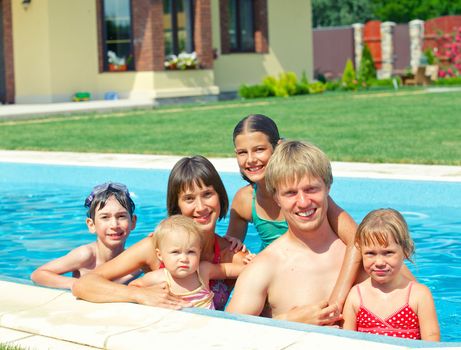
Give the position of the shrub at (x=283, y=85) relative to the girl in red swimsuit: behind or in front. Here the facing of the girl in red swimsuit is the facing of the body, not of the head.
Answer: behind

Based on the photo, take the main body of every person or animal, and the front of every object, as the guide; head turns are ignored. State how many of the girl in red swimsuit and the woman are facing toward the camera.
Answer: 2

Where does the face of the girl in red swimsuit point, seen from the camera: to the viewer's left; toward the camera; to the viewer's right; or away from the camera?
toward the camera

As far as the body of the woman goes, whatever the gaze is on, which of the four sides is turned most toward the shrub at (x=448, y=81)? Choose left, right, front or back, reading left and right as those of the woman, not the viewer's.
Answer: back

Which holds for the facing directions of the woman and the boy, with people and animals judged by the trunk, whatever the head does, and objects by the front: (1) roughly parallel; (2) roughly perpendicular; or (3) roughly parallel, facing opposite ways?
roughly parallel

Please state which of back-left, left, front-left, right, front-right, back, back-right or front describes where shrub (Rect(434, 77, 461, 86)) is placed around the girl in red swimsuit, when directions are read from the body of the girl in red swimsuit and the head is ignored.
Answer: back

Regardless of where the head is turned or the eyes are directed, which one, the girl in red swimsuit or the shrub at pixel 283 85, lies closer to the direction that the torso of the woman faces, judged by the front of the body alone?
the girl in red swimsuit

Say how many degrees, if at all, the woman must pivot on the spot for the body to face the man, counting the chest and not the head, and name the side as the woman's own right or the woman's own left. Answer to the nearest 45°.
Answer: approximately 45° to the woman's own left

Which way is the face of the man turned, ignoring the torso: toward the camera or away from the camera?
toward the camera

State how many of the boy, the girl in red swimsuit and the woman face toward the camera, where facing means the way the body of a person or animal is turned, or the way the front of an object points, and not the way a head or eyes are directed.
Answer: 3

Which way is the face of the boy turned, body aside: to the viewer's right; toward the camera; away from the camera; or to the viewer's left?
toward the camera

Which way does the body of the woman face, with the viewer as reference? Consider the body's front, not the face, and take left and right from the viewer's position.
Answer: facing the viewer

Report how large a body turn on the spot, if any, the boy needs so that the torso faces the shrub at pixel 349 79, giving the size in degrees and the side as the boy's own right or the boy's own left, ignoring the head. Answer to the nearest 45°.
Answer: approximately 180°

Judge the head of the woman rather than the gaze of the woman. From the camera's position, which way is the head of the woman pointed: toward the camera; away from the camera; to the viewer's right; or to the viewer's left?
toward the camera

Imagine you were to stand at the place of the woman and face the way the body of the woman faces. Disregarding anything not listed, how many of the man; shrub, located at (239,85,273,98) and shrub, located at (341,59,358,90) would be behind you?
2

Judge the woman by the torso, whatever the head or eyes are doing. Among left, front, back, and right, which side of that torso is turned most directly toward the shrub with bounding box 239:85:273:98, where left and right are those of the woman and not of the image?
back

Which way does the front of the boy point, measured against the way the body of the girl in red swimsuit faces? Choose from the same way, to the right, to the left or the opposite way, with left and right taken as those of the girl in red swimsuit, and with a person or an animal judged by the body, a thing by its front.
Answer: the same way

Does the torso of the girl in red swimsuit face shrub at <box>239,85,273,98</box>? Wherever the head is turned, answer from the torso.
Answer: no
